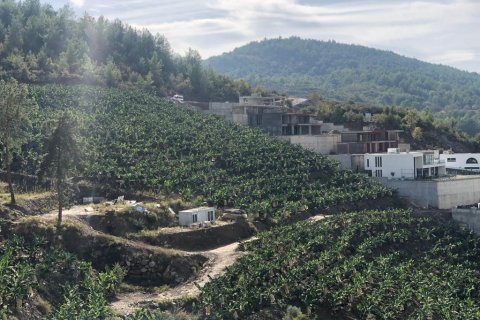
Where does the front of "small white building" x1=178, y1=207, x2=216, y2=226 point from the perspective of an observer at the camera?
facing the viewer and to the right of the viewer

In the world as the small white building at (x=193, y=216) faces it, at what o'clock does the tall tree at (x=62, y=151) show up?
The tall tree is roughly at 3 o'clock from the small white building.
